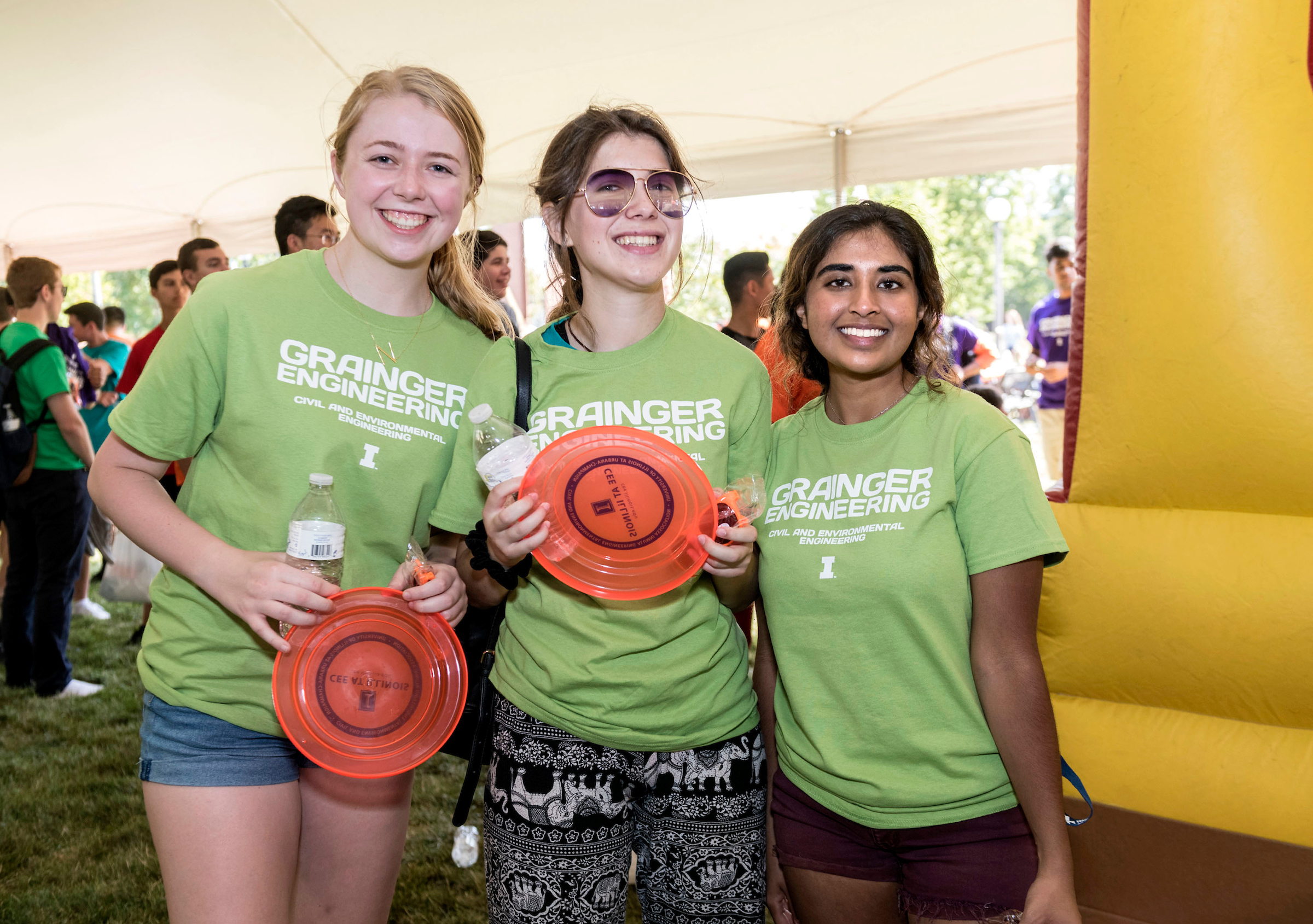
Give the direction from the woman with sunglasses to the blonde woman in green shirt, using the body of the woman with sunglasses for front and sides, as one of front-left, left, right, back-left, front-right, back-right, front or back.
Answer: right

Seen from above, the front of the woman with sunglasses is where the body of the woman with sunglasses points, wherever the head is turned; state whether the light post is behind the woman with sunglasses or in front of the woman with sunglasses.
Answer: behind

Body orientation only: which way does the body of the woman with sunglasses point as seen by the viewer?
toward the camera

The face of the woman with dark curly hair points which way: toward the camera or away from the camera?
toward the camera

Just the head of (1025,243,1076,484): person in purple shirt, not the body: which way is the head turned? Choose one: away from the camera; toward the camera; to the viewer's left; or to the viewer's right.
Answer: toward the camera

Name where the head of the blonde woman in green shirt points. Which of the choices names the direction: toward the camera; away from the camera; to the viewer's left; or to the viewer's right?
toward the camera

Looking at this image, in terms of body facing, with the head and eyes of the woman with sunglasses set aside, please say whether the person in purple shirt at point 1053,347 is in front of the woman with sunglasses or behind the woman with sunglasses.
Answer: behind

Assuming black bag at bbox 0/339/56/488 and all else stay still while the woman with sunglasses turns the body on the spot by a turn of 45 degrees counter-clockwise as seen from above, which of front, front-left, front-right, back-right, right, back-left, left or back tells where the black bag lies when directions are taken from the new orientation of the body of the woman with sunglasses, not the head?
back

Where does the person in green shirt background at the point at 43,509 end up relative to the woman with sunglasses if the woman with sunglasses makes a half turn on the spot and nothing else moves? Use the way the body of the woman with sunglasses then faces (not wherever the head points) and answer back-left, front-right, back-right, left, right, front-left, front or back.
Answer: front-left

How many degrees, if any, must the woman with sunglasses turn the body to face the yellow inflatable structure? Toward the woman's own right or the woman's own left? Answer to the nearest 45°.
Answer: approximately 90° to the woman's own left
